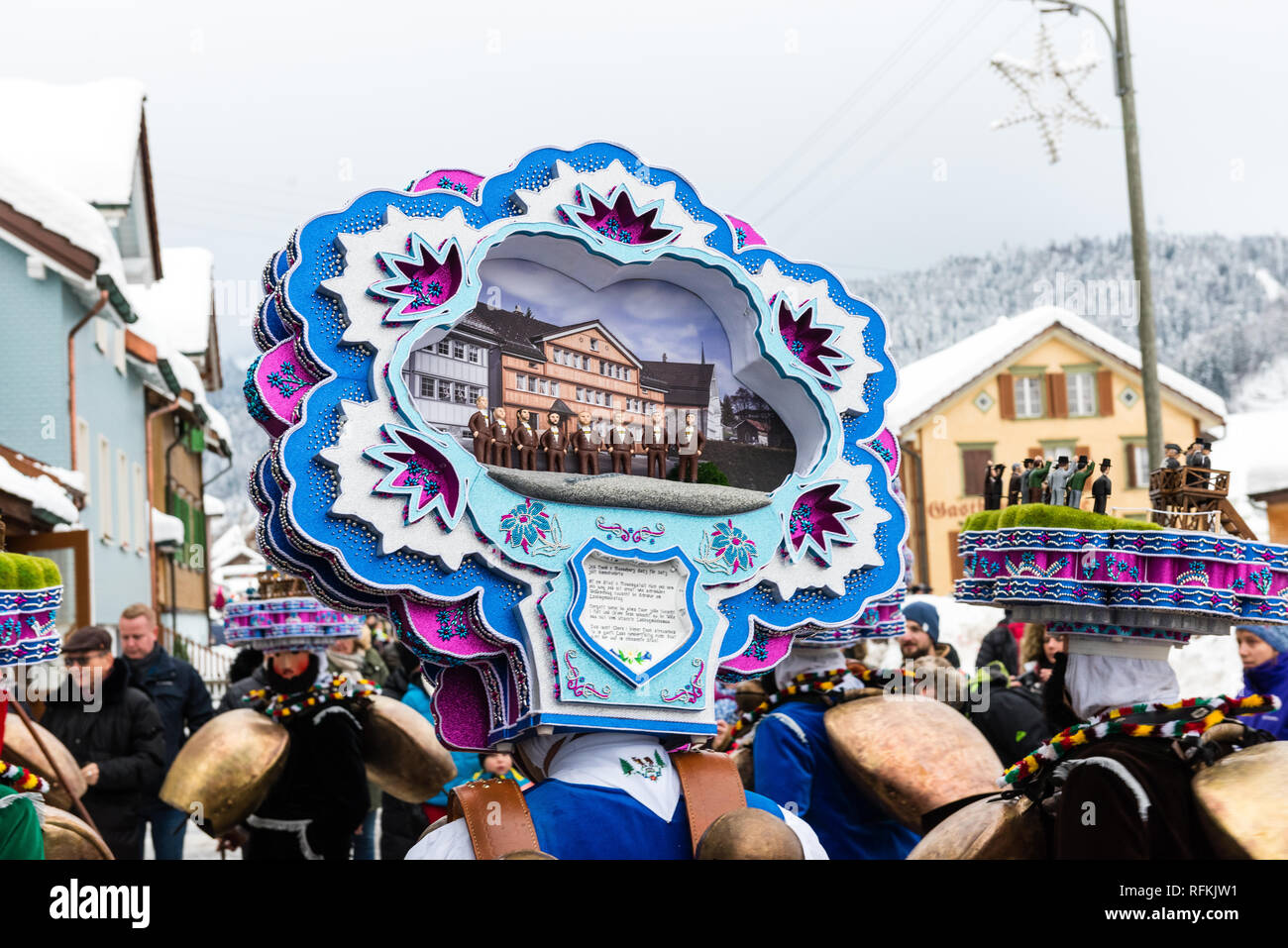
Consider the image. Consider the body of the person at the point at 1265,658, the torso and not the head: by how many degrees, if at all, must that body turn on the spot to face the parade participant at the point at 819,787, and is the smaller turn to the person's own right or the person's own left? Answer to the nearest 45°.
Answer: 0° — they already face them

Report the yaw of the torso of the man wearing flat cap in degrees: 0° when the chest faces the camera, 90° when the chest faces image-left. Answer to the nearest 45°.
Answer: approximately 45°

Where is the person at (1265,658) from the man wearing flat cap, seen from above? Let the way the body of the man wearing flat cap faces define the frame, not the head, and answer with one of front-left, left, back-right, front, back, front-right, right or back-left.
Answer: left

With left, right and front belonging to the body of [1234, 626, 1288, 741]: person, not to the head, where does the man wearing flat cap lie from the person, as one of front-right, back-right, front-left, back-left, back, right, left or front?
front-right

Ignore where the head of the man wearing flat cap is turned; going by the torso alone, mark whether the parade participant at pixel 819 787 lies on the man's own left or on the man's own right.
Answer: on the man's own left

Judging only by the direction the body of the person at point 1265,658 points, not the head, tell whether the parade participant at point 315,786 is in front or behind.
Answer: in front

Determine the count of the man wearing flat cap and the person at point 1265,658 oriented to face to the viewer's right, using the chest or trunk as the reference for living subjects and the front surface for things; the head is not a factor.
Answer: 0

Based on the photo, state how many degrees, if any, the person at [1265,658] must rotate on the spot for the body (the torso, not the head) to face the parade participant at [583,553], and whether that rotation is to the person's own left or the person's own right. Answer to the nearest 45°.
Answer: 0° — they already face them

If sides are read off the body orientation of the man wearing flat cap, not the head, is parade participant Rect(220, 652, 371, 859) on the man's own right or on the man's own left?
on the man's own left
